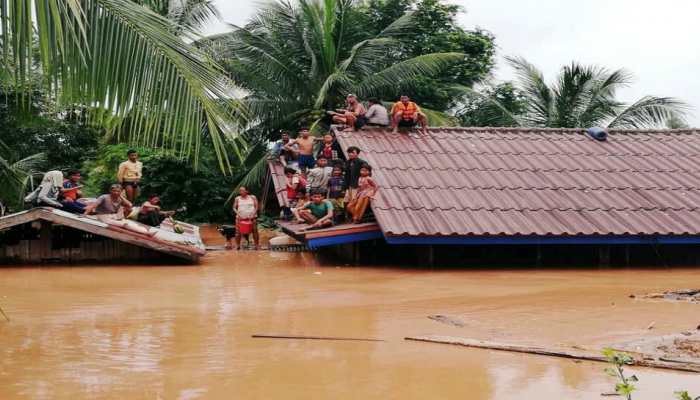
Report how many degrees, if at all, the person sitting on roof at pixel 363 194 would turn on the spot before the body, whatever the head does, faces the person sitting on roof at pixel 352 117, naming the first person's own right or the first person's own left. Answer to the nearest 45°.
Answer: approximately 135° to the first person's own right

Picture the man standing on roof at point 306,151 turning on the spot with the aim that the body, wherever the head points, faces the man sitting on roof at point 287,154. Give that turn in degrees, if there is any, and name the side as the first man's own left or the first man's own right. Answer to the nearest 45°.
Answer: approximately 135° to the first man's own right

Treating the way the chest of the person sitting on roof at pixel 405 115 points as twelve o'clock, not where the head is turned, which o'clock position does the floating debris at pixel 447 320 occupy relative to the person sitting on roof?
The floating debris is roughly at 12 o'clock from the person sitting on roof.

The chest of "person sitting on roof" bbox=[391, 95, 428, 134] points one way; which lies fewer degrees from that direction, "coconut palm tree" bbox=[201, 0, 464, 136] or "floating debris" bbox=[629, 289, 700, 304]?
the floating debris

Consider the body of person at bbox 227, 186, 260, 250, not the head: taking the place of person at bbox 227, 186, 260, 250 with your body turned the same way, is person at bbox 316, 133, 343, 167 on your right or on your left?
on your left

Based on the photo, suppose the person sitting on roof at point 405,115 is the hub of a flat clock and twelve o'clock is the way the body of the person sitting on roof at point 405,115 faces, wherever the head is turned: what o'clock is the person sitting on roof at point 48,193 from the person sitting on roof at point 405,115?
the person sitting on roof at point 48,193 is roughly at 2 o'clock from the person sitting on roof at point 405,115.

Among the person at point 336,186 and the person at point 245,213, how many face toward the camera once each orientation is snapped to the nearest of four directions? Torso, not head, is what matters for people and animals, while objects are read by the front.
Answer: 2

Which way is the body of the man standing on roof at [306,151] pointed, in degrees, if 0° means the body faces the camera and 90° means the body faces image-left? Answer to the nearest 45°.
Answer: approximately 0°

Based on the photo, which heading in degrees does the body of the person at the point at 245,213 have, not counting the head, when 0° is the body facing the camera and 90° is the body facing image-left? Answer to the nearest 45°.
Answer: approximately 0°

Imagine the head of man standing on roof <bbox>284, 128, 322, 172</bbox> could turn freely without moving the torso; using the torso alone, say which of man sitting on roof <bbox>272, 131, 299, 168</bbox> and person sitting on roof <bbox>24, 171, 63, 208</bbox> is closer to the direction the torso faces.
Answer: the person sitting on roof
